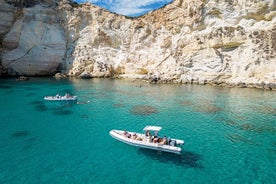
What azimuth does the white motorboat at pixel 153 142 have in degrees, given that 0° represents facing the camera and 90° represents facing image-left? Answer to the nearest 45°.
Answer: approximately 135°
